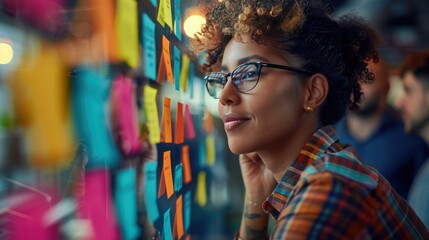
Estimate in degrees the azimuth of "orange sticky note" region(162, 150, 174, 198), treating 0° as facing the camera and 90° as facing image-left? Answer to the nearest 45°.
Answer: approximately 315°

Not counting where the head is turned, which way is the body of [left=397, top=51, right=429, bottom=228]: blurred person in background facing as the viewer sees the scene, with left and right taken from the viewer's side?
facing to the left of the viewer

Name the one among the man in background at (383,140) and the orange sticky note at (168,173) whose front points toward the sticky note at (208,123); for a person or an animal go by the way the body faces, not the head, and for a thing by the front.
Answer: the man in background

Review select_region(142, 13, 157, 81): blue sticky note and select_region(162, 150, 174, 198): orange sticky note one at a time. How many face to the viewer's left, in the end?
0

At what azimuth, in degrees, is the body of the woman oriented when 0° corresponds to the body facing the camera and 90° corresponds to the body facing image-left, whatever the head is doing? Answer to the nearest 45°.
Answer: approximately 45°

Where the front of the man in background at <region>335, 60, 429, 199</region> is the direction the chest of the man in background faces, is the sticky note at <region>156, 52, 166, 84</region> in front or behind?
in front
